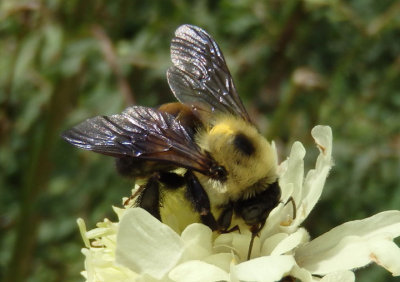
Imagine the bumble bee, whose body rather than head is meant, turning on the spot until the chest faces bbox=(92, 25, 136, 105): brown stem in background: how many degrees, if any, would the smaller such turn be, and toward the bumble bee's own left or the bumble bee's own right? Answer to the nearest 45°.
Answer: approximately 135° to the bumble bee's own left

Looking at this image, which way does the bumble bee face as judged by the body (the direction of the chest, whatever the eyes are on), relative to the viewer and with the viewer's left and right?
facing the viewer and to the right of the viewer
